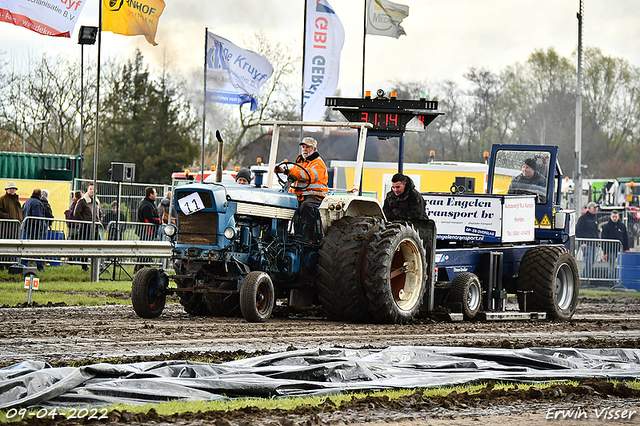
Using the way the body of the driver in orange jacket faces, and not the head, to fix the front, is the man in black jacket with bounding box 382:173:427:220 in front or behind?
behind

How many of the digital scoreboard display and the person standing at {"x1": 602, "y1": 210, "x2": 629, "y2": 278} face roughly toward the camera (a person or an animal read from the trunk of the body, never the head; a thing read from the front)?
2

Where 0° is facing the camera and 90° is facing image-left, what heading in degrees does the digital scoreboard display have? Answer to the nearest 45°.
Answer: approximately 0°

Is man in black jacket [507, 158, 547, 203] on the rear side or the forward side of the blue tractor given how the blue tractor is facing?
on the rear side

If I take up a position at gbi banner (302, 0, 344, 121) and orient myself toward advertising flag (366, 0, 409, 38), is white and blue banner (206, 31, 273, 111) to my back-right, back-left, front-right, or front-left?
back-left

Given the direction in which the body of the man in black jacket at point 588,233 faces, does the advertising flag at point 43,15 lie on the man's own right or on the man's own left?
on the man's own right

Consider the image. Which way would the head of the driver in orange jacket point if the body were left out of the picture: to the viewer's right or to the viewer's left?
to the viewer's left

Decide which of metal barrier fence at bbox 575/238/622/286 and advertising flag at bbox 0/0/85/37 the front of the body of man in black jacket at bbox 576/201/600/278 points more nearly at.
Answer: the metal barrier fence
